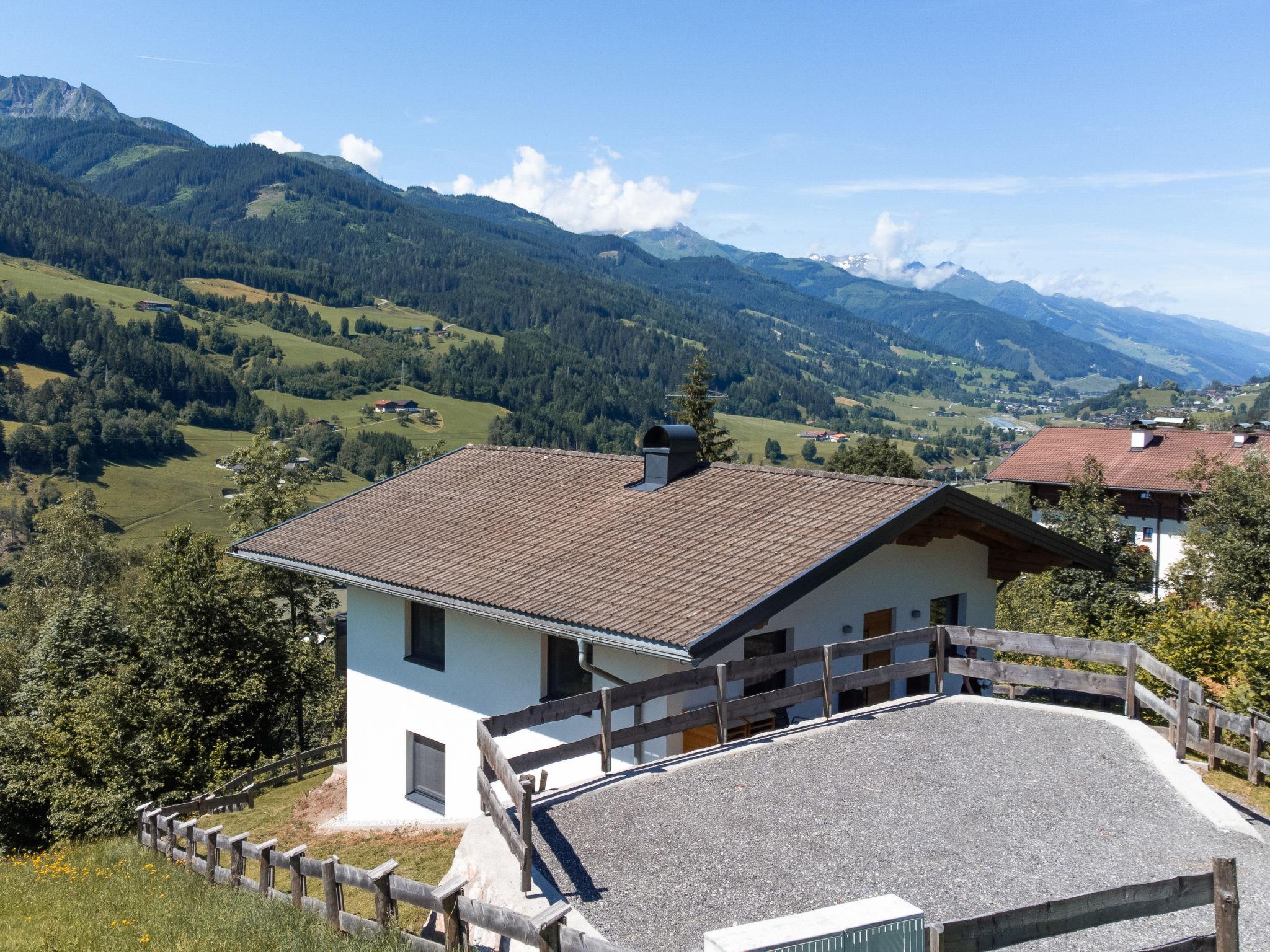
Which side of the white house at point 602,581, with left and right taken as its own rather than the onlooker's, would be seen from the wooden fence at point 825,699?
front

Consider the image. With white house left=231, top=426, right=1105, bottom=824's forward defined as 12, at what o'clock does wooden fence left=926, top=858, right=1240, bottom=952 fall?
The wooden fence is roughly at 1 o'clock from the white house.

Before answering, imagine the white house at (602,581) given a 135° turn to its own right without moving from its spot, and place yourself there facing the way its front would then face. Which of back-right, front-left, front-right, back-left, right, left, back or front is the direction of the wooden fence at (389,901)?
left
